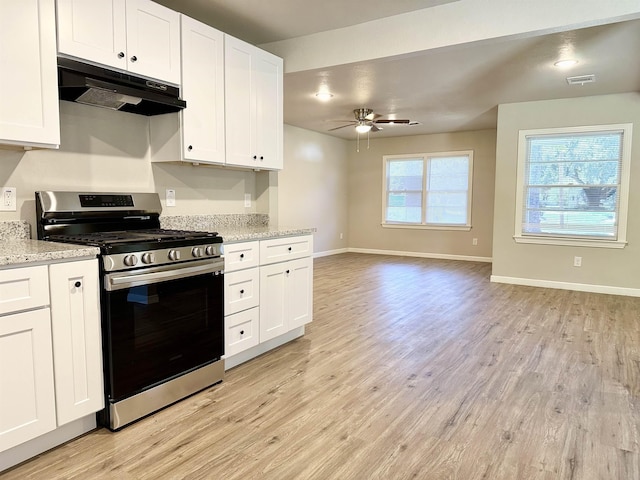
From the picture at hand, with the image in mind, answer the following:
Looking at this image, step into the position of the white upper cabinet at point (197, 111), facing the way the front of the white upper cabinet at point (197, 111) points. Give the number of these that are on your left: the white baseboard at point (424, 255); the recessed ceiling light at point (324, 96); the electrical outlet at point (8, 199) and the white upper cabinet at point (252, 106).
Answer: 3

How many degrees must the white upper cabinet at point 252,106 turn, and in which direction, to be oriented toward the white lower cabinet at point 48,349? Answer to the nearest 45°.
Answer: approximately 90° to its right

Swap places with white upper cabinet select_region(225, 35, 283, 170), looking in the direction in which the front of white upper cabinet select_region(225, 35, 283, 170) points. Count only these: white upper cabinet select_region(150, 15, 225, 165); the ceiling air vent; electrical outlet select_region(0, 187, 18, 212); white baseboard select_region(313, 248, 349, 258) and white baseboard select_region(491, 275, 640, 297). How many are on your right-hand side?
2

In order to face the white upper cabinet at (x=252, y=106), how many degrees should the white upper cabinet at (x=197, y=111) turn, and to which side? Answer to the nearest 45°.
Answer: approximately 90° to its left

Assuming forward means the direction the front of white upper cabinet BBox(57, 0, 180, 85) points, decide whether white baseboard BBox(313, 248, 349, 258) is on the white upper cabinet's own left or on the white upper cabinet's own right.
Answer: on the white upper cabinet's own left

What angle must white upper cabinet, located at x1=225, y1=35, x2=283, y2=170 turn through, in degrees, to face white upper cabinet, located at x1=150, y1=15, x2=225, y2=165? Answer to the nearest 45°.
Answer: approximately 90° to its right

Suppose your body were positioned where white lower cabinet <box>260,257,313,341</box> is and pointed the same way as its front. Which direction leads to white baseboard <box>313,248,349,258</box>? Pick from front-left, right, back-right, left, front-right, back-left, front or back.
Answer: back-left

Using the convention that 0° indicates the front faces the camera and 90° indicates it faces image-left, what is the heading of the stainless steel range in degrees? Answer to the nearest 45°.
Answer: approximately 315°

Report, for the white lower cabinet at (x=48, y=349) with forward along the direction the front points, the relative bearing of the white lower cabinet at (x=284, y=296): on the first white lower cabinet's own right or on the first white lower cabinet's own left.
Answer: on the first white lower cabinet's own left
